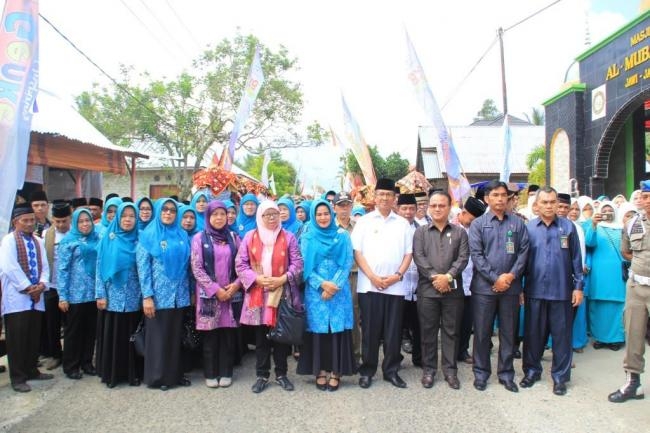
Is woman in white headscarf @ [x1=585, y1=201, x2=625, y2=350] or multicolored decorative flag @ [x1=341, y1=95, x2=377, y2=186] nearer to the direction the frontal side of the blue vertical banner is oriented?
the woman in white headscarf

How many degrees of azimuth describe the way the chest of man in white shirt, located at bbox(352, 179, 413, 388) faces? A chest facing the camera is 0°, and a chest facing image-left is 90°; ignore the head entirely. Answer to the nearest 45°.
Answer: approximately 0°

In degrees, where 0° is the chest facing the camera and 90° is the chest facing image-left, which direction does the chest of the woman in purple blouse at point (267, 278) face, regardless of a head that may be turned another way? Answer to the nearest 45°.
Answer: approximately 0°
